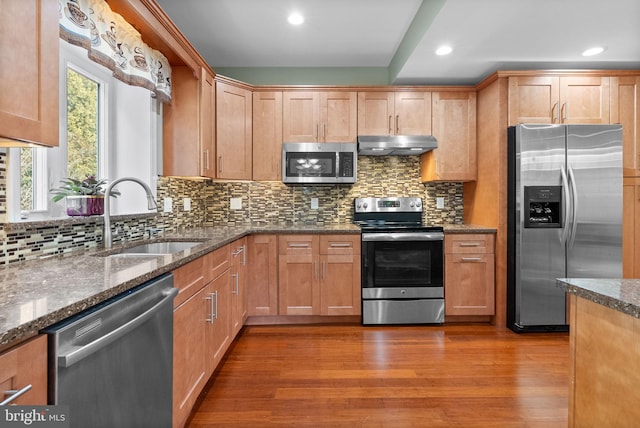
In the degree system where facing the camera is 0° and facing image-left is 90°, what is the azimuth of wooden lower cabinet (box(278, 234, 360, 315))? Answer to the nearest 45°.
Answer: approximately 0°

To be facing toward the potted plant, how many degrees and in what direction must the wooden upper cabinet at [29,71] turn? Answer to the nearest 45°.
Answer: approximately 135° to its left

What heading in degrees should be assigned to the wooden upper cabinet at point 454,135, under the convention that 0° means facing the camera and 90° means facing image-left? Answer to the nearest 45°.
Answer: approximately 0°

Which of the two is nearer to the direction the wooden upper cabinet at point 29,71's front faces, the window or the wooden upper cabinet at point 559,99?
the wooden upper cabinet

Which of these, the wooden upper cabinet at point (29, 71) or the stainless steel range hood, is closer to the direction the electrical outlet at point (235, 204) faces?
the wooden upper cabinet

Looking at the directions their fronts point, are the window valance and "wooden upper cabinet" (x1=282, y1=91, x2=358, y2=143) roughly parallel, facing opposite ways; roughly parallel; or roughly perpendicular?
roughly perpendicular

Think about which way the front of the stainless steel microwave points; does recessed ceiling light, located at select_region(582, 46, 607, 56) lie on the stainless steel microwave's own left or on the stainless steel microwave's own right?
on the stainless steel microwave's own left

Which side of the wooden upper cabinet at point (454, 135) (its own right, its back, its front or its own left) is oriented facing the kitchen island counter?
front

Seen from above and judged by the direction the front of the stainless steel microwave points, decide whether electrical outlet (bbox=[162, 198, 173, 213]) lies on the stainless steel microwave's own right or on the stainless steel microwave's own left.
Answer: on the stainless steel microwave's own right

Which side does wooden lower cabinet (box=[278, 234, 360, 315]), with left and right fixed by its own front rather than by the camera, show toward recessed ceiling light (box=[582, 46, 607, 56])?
left

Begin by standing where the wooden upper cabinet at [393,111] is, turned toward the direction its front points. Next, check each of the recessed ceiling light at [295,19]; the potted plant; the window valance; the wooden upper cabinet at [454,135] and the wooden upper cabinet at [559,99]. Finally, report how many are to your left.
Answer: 2

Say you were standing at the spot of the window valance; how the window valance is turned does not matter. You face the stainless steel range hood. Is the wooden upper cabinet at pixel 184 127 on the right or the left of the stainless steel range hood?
left

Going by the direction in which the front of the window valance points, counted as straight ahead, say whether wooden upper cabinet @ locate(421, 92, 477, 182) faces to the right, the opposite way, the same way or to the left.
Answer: to the right
